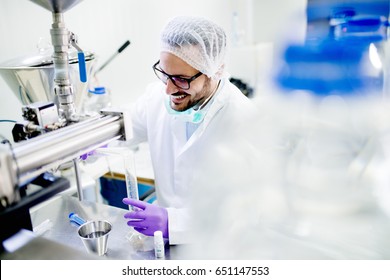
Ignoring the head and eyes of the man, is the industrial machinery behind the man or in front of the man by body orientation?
in front

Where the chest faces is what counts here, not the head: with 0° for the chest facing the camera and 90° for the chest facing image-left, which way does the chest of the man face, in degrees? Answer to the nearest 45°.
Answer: approximately 45°
